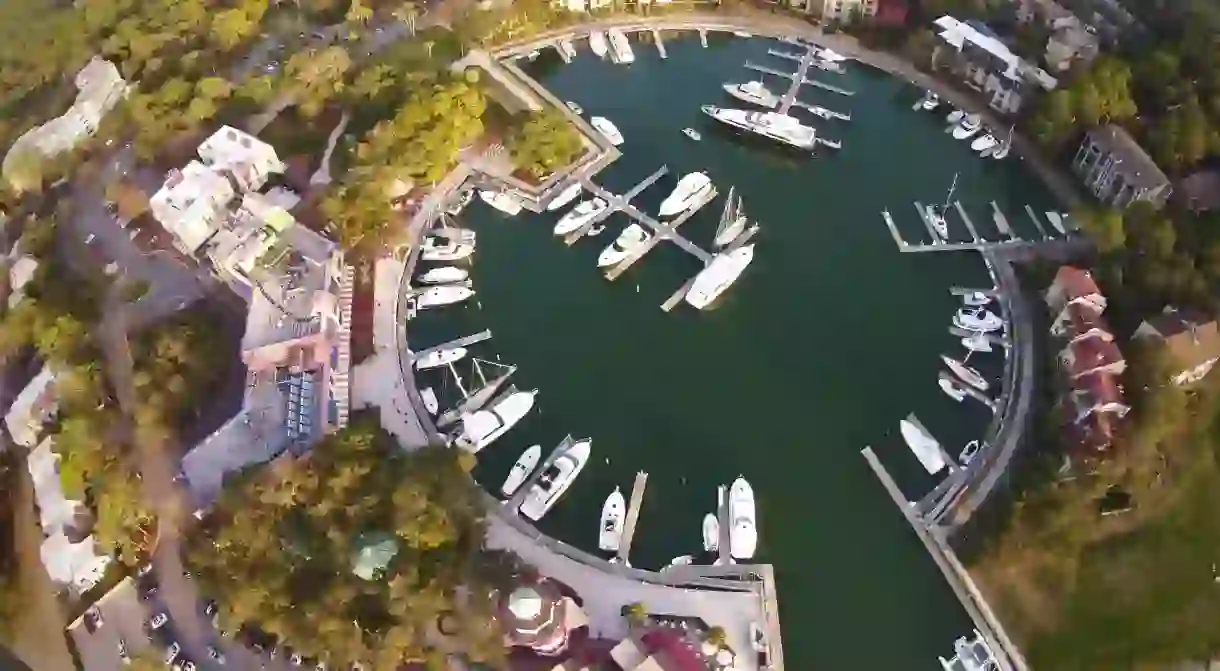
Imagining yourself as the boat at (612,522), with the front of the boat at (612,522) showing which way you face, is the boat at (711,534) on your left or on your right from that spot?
on your right

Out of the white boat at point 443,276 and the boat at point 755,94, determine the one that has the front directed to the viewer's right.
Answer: the white boat

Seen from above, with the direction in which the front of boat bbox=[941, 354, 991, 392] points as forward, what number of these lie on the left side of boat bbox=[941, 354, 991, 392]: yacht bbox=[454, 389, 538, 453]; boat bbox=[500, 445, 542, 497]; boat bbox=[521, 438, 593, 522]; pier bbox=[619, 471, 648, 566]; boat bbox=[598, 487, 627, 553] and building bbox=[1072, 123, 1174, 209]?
5

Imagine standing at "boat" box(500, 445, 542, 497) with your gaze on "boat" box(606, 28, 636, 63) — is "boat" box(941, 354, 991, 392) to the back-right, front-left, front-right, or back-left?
front-right

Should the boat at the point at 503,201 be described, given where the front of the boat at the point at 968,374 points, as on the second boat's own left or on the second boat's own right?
on the second boat's own left

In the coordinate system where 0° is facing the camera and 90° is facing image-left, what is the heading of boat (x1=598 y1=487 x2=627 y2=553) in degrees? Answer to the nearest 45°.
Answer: approximately 180°

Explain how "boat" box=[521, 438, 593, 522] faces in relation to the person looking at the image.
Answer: facing away from the viewer and to the right of the viewer

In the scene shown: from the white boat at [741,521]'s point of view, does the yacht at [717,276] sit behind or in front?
in front

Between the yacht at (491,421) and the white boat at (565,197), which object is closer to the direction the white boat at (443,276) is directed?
the white boat

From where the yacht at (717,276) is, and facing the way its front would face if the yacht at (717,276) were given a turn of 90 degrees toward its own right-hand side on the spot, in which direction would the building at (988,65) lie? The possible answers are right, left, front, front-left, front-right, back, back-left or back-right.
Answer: left

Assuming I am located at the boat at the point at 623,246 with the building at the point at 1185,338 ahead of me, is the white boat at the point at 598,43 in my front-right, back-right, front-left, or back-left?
back-left

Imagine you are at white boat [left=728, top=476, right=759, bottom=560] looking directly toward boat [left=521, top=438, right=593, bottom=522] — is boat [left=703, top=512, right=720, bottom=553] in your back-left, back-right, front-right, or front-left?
front-left

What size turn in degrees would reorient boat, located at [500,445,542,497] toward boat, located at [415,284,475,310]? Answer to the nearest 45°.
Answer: approximately 45° to its left

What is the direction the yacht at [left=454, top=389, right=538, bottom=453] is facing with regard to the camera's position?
facing away from the viewer and to the right of the viewer

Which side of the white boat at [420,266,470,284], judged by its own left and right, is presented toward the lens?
right

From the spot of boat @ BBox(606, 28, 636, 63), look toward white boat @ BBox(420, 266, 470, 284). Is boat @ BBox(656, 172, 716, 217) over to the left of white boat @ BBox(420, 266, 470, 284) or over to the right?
left

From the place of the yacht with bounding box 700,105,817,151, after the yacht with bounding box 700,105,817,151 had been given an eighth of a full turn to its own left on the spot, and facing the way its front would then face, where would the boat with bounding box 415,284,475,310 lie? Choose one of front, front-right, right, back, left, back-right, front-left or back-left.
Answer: front-left
